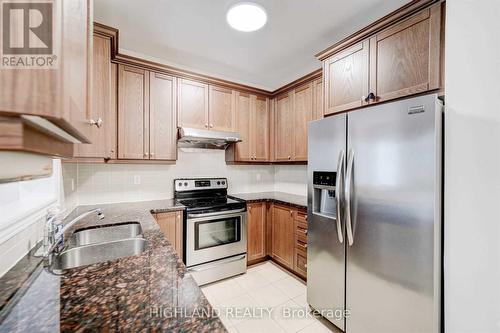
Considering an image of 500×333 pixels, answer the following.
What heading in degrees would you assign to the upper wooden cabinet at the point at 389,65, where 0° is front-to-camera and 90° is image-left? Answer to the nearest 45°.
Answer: approximately 45°

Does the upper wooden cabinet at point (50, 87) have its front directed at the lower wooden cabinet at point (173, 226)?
no

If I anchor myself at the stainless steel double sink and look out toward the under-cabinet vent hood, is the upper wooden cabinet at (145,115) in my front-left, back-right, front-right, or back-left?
front-left

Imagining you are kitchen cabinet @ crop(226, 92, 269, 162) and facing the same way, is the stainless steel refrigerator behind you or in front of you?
in front

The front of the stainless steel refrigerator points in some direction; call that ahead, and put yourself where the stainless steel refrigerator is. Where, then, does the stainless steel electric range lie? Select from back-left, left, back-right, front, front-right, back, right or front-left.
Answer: front-right

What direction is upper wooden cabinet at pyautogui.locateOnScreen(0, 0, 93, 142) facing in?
to the viewer's right

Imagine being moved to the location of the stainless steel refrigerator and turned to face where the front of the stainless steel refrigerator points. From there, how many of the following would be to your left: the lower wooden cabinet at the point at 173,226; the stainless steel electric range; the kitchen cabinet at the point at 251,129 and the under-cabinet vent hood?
0

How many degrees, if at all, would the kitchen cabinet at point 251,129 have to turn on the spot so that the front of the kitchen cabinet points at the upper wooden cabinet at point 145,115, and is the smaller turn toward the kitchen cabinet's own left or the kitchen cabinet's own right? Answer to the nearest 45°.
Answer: approximately 90° to the kitchen cabinet's own right

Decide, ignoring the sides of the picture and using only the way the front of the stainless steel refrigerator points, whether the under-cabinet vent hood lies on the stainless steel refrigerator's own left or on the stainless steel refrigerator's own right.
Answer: on the stainless steel refrigerator's own right

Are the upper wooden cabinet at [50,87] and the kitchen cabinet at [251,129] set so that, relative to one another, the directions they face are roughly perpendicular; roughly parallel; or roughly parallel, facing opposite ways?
roughly perpendicular

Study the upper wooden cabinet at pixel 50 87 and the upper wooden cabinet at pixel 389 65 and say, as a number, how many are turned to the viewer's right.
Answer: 1

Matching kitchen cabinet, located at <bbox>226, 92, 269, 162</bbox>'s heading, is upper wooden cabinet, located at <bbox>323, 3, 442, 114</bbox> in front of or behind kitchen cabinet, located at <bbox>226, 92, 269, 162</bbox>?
in front

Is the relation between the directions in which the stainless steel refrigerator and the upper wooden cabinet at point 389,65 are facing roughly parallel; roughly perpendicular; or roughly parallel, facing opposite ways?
roughly parallel

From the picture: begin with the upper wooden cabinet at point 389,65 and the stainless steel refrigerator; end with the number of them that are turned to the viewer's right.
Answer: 0

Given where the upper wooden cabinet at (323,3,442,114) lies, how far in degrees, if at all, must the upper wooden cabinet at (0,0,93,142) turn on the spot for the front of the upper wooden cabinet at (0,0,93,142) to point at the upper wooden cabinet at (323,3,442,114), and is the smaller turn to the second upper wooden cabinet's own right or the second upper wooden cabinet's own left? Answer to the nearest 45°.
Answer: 0° — it already faces it

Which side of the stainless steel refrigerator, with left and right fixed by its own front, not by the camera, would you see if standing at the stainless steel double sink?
front

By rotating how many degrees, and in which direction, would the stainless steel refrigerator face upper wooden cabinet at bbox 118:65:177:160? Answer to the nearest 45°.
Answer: approximately 45° to its right

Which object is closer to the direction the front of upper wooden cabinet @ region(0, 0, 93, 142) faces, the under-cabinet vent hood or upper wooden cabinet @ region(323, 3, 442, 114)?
the upper wooden cabinet
